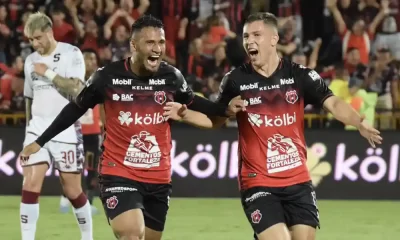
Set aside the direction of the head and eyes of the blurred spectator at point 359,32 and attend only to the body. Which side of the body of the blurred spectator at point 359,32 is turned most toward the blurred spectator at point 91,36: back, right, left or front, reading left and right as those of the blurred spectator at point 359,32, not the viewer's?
right

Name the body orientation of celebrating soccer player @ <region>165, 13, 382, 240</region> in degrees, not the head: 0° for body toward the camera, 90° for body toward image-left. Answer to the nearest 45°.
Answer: approximately 0°

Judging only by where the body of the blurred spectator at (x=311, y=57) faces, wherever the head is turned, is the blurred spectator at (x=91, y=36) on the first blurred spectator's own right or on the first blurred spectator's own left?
on the first blurred spectator's own right

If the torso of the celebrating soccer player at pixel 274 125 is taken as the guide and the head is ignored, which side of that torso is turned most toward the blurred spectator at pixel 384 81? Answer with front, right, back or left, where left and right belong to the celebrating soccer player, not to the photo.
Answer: back

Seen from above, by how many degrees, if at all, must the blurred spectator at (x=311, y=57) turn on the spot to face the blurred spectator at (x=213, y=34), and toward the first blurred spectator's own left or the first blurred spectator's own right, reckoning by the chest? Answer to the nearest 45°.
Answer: approximately 90° to the first blurred spectator's own right

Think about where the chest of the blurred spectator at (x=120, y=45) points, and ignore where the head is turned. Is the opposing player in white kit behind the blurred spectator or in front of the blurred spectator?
in front

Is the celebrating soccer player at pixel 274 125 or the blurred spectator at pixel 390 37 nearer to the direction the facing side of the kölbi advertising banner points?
the celebrating soccer player

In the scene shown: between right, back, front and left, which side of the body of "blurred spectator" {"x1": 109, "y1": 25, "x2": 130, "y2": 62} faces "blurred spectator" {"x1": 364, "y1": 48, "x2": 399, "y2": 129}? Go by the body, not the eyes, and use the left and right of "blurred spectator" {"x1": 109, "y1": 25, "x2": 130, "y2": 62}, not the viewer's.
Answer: left

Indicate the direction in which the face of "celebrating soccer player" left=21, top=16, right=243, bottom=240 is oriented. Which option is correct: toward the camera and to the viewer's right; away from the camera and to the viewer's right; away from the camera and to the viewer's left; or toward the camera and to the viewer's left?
toward the camera and to the viewer's right

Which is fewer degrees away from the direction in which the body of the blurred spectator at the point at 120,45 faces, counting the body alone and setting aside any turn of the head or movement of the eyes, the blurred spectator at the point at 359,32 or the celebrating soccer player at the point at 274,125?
the celebrating soccer player

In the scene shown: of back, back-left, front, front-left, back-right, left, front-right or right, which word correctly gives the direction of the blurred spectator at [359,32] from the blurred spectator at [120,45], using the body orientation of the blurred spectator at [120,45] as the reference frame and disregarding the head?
left
